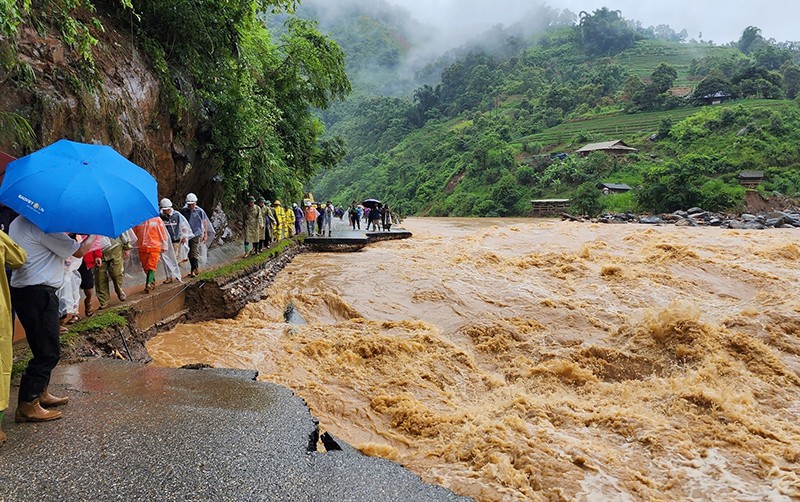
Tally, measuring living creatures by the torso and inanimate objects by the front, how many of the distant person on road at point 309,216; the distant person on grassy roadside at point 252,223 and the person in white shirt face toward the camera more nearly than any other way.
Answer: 2

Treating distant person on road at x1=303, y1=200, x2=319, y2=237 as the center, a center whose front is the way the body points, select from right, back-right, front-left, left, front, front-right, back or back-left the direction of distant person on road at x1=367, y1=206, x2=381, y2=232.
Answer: back-left

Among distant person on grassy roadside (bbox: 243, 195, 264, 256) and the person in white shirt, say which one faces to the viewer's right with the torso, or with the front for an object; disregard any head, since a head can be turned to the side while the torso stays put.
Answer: the person in white shirt

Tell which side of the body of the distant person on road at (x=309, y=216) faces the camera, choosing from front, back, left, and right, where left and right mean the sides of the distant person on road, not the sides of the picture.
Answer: front

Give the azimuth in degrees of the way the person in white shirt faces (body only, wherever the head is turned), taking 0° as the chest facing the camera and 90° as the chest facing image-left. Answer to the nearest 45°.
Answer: approximately 270°

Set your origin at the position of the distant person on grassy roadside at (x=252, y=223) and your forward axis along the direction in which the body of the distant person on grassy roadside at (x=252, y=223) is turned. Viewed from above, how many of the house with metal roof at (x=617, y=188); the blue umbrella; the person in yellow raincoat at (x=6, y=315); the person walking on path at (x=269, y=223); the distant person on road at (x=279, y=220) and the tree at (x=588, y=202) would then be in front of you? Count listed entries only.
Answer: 2

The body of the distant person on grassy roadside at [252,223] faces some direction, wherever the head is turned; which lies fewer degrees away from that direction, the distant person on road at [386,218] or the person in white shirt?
the person in white shirt

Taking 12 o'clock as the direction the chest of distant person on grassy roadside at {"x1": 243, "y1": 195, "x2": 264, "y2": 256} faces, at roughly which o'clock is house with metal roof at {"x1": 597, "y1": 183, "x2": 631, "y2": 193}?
The house with metal roof is roughly at 8 o'clock from the distant person on grassy roadside.

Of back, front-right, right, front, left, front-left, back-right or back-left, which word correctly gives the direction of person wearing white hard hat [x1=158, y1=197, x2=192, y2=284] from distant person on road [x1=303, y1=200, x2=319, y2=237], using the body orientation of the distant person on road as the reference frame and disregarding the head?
front

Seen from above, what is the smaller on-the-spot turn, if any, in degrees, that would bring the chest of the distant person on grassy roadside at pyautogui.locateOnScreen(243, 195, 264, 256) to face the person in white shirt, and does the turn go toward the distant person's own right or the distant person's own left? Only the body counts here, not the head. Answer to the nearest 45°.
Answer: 0° — they already face them

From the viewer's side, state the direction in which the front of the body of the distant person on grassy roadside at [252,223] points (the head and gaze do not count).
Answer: toward the camera

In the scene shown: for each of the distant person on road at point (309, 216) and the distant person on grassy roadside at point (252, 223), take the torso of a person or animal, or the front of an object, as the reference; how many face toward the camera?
2

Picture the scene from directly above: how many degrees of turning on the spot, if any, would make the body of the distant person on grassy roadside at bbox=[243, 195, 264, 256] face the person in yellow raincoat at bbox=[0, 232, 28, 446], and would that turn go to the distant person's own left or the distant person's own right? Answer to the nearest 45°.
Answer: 0° — they already face them
